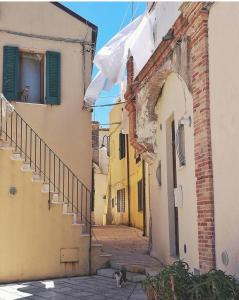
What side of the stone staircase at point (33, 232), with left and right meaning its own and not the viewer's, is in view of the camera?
right

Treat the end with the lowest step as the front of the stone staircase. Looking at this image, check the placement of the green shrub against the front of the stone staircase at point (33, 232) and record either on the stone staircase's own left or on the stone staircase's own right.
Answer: on the stone staircase's own right

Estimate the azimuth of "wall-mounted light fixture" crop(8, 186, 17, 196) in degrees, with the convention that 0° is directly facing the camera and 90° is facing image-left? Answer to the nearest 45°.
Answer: approximately 0°
